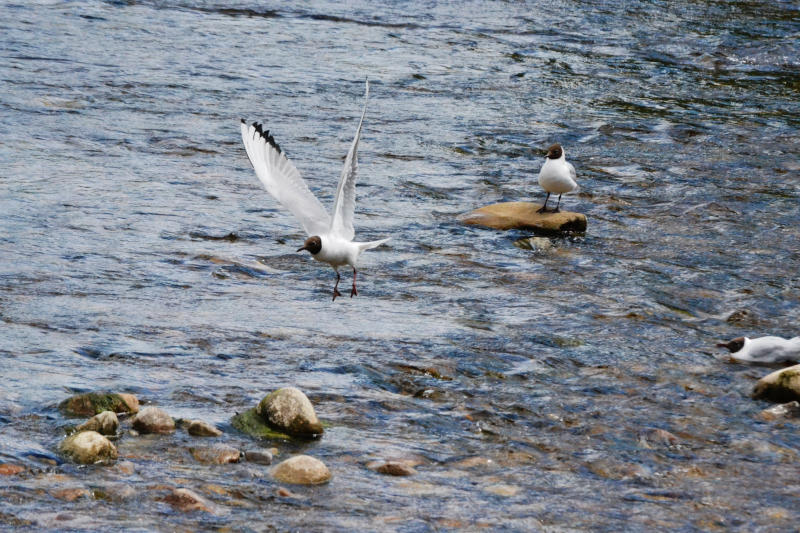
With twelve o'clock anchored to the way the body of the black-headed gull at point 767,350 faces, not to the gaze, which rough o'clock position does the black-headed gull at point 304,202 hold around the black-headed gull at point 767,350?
the black-headed gull at point 304,202 is roughly at 12 o'clock from the black-headed gull at point 767,350.

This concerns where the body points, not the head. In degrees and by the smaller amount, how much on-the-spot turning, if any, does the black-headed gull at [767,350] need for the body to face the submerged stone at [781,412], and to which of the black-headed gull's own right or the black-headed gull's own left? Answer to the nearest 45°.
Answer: approximately 90° to the black-headed gull's own left

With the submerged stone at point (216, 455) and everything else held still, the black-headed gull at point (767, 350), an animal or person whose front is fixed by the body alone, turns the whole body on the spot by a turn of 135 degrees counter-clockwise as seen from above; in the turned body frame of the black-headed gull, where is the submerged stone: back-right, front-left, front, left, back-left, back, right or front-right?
right

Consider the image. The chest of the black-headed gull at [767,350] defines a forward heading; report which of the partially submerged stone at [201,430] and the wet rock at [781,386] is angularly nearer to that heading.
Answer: the partially submerged stone

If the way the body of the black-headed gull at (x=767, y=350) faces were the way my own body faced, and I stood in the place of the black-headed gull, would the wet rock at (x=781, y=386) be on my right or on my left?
on my left

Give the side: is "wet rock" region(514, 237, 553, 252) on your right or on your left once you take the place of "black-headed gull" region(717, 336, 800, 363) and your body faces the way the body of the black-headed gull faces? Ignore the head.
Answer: on your right

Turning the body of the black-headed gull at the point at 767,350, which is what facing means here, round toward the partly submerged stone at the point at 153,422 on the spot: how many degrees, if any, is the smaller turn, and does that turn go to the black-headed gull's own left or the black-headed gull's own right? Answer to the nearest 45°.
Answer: approximately 45° to the black-headed gull's own left

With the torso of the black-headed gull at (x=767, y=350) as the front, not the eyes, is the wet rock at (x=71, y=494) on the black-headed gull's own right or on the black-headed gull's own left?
on the black-headed gull's own left

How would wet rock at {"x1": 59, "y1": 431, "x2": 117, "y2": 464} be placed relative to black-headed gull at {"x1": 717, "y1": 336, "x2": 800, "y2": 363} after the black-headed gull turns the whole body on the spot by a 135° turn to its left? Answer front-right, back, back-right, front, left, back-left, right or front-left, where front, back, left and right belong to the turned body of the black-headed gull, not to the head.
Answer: right

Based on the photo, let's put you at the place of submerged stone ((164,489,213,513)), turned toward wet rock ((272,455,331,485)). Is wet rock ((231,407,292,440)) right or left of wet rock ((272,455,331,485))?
left

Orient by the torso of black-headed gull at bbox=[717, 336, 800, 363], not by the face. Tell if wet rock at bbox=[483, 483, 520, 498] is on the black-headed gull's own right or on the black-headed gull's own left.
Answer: on the black-headed gull's own left

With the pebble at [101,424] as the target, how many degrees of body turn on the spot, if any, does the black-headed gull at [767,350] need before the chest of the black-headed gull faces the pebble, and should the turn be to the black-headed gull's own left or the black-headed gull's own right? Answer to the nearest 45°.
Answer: approximately 45° to the black-headed gull's own left

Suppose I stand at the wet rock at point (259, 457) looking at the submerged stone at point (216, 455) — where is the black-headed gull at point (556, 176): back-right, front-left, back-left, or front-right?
back-right

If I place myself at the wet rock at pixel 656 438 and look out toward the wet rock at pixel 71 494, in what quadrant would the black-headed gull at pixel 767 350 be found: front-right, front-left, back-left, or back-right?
back-right

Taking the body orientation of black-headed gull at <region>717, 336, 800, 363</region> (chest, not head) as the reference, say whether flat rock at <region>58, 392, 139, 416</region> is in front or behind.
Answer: in front

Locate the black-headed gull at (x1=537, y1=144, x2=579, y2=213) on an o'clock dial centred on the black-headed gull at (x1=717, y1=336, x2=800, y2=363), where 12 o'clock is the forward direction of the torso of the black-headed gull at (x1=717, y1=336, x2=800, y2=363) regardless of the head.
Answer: the black-headed gull at (x1=537, y1=144, x2=579, y2=213) is roughly at 2 o'clock from the black-headed gull at (x1=717, y1=336, x2=800, y2=363).

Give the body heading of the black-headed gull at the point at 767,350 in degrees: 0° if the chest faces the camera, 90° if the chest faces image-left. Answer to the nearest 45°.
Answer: approximately 90°

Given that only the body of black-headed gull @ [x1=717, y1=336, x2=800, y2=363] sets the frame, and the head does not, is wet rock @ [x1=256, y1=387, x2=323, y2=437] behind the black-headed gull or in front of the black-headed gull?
in front
